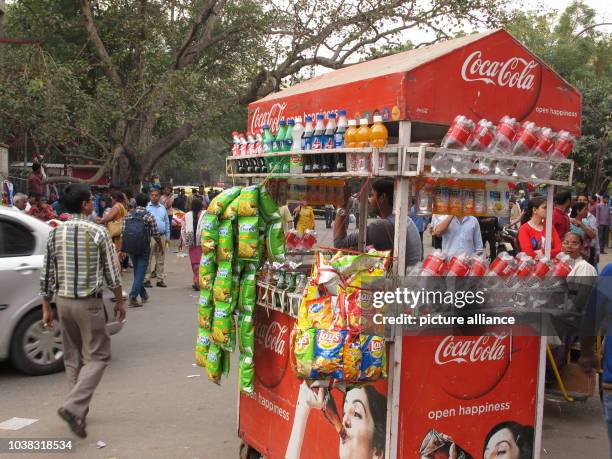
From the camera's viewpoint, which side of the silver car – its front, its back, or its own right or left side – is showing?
left

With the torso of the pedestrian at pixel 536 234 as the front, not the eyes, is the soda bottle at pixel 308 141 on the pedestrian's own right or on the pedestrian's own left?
on the pedestrian's own right

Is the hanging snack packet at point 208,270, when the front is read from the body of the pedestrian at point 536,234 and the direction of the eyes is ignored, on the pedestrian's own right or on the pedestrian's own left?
on the pedestrian's own right

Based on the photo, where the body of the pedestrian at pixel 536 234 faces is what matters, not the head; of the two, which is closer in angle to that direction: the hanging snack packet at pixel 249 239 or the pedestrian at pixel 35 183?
the hanging snack packet

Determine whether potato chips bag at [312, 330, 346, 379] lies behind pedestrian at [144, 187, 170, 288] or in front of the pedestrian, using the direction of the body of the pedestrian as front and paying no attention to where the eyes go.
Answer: in front
